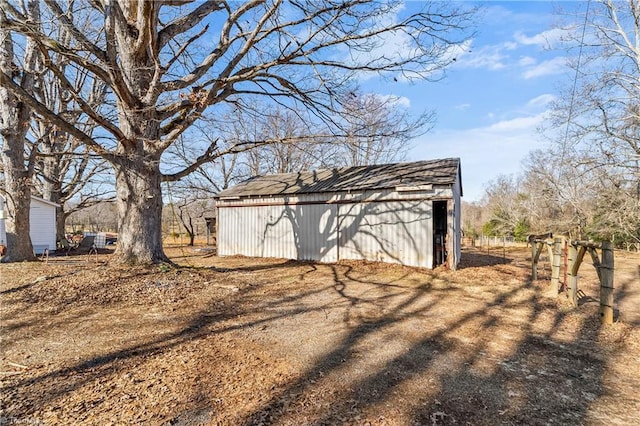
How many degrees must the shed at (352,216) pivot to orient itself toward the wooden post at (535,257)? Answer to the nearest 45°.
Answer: approximately 45° to its left

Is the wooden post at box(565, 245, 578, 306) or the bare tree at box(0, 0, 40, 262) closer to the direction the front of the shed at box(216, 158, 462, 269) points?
the wooden post

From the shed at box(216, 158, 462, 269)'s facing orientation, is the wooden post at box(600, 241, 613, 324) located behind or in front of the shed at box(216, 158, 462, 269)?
in front

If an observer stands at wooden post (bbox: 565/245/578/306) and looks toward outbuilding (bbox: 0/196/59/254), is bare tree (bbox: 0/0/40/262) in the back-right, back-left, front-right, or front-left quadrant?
front-left

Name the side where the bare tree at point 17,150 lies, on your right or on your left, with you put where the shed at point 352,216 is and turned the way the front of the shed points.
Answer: on your right

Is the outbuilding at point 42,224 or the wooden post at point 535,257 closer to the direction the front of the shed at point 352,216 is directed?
the wooden post

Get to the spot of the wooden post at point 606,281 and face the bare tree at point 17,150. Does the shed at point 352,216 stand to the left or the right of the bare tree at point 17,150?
right

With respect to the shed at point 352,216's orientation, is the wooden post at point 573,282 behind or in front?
in front

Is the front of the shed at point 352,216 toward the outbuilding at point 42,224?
no

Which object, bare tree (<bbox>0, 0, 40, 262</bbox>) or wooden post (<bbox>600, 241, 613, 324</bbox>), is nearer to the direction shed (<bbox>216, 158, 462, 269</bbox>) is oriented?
the wooden post
